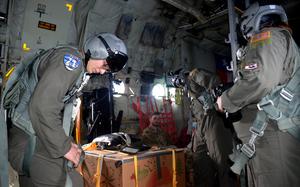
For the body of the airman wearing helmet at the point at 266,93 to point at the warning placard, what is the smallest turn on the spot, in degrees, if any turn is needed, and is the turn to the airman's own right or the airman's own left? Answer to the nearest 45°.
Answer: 0° — they already face it

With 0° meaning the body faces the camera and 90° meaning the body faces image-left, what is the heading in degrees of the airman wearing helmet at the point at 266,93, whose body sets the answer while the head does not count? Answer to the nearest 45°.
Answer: approximately 90°

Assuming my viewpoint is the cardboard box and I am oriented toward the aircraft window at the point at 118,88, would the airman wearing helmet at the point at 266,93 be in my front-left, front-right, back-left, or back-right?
back-right

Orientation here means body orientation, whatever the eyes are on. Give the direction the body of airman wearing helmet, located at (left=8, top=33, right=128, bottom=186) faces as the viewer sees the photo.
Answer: to the viewer's right

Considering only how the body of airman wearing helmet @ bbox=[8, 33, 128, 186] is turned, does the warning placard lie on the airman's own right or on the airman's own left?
on the airman's own left

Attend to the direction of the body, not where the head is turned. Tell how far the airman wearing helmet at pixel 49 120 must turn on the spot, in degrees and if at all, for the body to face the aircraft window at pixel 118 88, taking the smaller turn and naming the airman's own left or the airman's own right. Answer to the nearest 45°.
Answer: approximately 90° to the airman's own left

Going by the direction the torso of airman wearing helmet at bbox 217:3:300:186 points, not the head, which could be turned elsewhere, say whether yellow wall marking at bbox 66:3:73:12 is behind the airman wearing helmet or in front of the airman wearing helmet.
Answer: in front

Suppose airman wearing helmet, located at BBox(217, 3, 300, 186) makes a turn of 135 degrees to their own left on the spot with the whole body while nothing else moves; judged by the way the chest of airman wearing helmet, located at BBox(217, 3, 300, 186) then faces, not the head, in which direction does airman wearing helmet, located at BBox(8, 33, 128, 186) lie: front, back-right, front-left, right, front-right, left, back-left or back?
right

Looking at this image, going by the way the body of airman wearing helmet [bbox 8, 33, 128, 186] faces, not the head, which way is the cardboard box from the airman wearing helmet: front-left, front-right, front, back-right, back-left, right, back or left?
front-left
